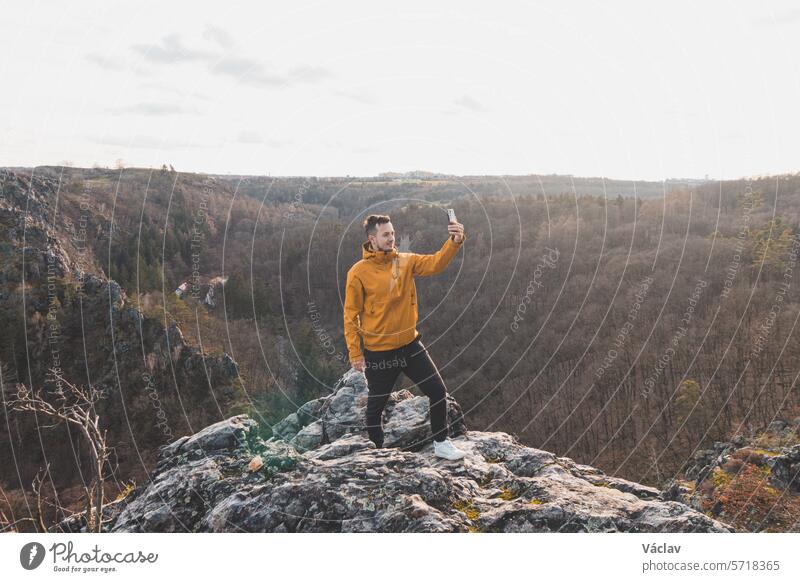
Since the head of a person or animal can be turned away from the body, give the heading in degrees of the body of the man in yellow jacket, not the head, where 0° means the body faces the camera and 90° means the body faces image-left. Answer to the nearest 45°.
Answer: approximately 315°

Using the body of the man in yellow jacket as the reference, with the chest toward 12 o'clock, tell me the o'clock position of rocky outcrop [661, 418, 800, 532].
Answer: The rocky outcrop is roughly at 10 o'clock from the man in yellow jacket.
